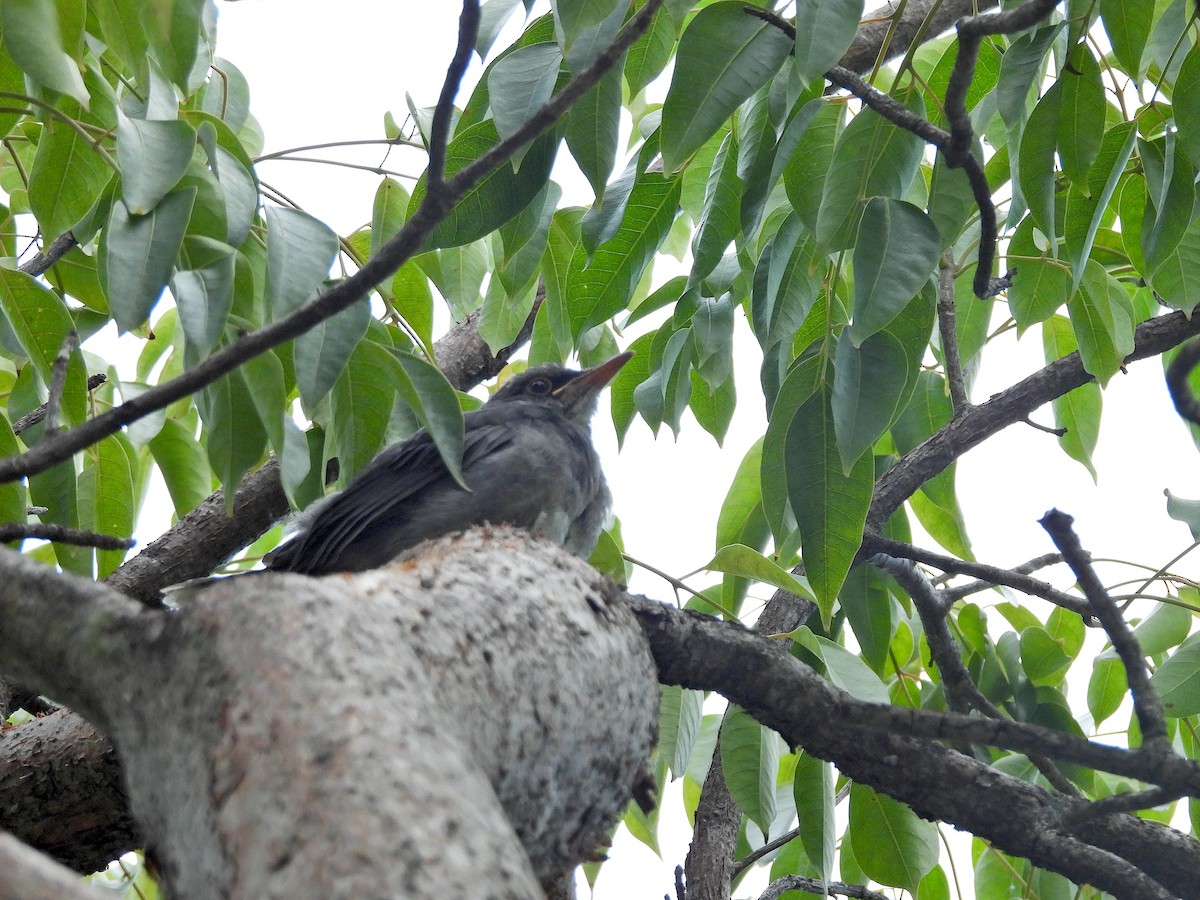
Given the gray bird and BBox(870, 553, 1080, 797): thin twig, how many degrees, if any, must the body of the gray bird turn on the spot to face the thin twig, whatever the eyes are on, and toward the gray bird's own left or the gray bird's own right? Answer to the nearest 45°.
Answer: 0° — it already faces it

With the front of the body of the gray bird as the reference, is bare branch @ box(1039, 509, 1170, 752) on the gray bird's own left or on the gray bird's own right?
on the gray bird's own left

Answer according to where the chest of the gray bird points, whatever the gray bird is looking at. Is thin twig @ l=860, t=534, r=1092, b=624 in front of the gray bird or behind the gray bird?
in front

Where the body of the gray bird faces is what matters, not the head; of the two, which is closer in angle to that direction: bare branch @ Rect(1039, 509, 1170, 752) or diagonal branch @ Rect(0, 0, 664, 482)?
the bare branch

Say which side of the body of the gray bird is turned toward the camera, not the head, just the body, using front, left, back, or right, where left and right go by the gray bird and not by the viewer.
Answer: right

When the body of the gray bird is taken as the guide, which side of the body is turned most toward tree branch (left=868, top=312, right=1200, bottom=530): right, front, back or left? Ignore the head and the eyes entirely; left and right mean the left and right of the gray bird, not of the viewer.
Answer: front
